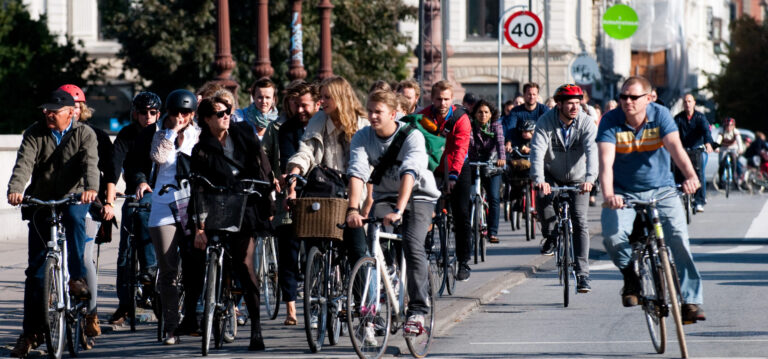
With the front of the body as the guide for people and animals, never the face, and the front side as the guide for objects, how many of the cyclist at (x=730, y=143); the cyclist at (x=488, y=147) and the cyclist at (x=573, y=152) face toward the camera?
3

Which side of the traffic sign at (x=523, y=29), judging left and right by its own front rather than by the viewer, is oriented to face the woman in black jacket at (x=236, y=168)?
front

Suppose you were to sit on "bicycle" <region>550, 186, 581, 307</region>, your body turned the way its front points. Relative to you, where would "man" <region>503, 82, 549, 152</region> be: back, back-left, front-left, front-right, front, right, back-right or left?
back

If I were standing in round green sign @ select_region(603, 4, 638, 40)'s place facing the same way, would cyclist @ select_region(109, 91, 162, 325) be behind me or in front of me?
in front

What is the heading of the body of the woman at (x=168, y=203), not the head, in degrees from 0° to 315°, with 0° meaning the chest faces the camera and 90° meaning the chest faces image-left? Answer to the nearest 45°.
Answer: approximately 45°

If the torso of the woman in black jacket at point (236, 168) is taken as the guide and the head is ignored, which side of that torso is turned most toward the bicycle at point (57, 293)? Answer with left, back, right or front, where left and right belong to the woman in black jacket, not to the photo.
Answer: right

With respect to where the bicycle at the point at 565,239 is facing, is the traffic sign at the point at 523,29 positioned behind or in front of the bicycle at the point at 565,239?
behind

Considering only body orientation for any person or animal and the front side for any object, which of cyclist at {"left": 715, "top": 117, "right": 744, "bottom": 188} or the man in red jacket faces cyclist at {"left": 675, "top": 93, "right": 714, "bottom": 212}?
cyclist at {"left": 715, "top": 117, "right": 744, "bottom": 188}
